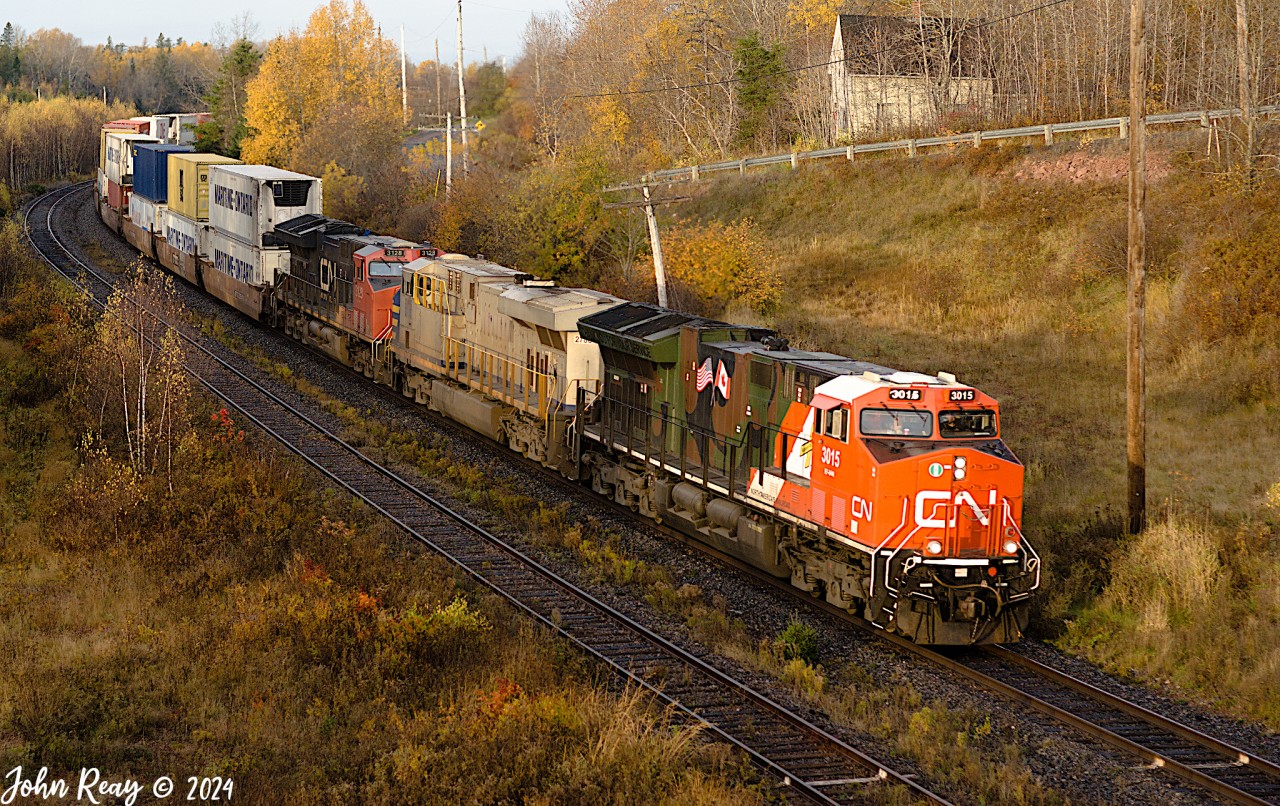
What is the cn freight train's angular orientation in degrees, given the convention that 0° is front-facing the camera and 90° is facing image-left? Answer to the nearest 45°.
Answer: approximately 315°

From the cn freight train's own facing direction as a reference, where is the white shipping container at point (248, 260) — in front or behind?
behind

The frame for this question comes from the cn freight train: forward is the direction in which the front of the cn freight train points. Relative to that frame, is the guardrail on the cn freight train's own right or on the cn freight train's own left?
on the cn freight train's own left

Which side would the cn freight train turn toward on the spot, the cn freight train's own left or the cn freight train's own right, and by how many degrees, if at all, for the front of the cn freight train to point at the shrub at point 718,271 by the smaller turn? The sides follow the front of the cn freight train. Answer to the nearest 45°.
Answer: approximately 135° to the cn freight train's own left

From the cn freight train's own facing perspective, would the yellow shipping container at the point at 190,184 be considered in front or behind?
behind

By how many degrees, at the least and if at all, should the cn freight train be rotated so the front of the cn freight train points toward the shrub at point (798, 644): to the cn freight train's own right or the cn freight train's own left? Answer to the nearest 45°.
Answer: approximately 45° to the cn freight train's own right

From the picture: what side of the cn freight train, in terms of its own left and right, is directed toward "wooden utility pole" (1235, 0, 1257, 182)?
left
